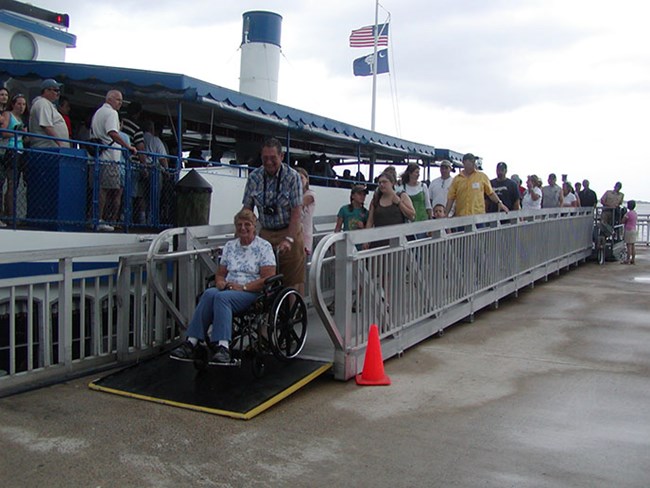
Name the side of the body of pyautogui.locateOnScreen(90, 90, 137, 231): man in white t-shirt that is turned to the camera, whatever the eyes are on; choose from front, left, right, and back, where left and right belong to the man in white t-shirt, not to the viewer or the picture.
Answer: right

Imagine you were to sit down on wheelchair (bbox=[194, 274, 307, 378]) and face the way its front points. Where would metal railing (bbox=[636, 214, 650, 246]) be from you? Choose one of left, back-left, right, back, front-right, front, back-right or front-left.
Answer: back

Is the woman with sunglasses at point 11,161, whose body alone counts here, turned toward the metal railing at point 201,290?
yes

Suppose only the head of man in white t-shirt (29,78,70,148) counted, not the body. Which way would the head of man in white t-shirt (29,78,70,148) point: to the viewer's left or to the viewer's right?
to the viewer's right

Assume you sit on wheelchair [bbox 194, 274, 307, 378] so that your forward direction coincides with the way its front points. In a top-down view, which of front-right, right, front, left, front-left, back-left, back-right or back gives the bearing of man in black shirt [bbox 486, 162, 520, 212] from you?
back

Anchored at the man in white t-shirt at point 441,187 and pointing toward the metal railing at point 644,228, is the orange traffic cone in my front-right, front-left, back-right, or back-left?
back-right

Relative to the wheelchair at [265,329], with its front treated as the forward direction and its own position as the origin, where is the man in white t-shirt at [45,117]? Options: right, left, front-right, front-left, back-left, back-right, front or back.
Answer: right

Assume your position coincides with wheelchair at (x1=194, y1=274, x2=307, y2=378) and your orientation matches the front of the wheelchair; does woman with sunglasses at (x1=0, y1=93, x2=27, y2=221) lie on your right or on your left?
on your right

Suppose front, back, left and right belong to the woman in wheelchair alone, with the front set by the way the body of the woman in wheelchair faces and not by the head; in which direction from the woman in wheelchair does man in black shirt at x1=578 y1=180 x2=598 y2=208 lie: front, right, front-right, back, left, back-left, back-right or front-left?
back

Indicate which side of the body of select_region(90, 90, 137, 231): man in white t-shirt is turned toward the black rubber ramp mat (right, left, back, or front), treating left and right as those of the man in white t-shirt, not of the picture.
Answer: right
